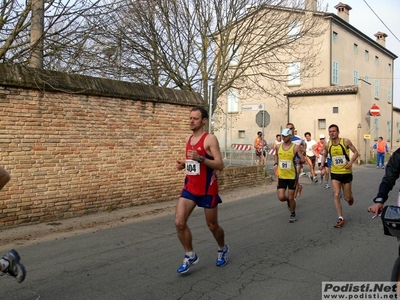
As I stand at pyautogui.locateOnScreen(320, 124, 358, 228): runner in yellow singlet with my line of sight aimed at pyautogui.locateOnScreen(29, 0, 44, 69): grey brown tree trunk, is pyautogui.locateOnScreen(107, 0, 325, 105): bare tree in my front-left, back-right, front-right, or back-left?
front-right

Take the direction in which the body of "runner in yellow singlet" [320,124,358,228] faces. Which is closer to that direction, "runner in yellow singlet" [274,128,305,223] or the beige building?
the runner in yellow singlet

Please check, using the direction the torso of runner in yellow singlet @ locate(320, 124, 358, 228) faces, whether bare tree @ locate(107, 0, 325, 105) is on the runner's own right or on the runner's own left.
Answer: on the runner's own right

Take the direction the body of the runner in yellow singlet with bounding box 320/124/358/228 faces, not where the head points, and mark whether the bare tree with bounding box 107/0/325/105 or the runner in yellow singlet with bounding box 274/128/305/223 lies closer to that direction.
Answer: the runner in yellow singlet

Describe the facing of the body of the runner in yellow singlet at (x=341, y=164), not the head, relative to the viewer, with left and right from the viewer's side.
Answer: facing the viewer and to the left of the viewer

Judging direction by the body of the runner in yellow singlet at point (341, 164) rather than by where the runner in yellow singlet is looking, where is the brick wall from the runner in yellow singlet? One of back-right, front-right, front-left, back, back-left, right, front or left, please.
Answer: front-right

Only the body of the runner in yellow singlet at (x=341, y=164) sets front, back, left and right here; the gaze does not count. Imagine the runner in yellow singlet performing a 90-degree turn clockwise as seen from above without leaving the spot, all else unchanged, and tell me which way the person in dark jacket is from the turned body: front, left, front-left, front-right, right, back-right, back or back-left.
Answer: back-left

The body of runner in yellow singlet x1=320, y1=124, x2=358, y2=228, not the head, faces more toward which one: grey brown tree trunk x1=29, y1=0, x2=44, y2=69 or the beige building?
the grey brown tree trunk

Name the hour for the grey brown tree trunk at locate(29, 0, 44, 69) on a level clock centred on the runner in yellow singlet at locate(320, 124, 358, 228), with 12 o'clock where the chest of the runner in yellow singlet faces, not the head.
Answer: The grey brown tree trunk is roughly at 1 o'clock from the runner in yellow singlet.

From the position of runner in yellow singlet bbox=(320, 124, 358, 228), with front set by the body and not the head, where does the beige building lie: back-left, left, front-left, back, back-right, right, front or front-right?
back-right
